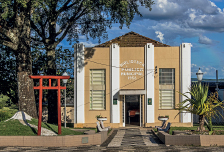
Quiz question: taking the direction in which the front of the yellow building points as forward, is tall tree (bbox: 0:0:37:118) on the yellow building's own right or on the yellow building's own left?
on the yellow building's own right

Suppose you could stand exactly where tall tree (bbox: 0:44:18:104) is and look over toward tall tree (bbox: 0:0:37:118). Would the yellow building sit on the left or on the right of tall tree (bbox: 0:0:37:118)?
left

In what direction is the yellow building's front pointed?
toward the camera

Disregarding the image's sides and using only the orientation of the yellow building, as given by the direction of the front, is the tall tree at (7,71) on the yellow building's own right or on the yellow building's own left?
on the yellow building's own right

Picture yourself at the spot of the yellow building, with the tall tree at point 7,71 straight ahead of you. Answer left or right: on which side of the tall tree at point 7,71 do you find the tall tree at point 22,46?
left
